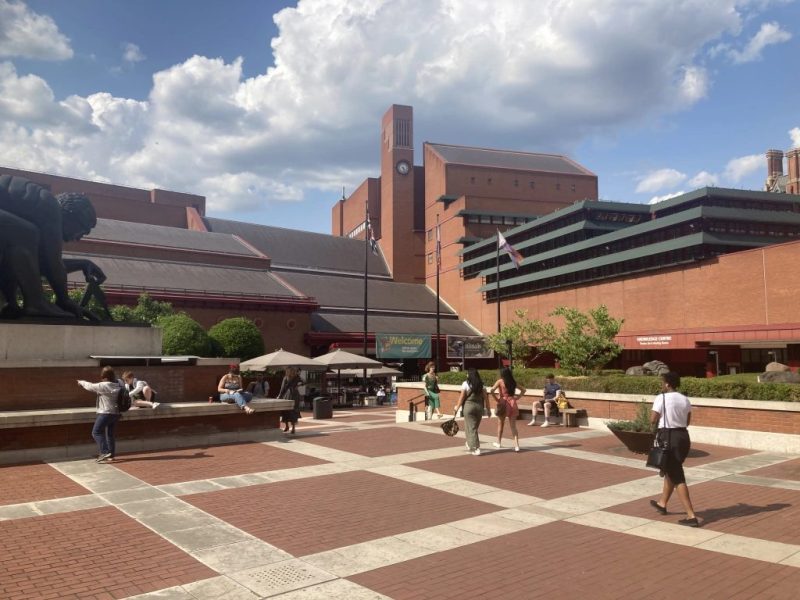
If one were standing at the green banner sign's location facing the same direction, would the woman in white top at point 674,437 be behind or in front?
in front

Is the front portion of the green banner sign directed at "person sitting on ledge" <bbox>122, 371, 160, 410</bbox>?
yes

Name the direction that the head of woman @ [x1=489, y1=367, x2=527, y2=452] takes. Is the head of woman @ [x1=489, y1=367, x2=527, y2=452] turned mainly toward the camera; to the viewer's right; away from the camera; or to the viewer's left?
away from the camera

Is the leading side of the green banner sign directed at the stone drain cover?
yes

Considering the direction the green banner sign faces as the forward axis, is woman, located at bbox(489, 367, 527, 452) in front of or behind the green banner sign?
in front

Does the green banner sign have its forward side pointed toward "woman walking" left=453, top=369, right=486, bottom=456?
yes

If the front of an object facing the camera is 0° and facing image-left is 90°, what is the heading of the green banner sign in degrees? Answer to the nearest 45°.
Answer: approximately 0°

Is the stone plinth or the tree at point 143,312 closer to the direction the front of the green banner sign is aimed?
the stone plinth

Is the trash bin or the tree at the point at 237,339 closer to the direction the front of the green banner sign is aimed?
the trash bin

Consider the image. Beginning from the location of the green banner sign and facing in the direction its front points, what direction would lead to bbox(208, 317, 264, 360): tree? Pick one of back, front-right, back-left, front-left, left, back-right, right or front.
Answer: front-right

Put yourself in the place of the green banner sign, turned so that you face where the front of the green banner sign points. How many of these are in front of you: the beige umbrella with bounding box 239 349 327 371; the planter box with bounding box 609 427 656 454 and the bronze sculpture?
3

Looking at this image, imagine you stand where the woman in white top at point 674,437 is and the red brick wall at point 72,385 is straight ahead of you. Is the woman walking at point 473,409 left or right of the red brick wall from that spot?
right
